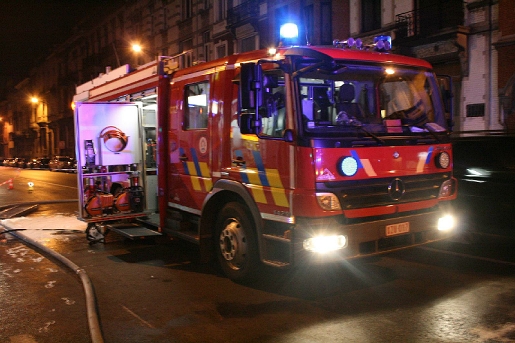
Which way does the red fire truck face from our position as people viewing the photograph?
facing the viewer and to the right of the viewer

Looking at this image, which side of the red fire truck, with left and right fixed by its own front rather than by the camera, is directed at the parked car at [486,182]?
left

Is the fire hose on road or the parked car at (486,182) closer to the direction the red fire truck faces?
the parked car

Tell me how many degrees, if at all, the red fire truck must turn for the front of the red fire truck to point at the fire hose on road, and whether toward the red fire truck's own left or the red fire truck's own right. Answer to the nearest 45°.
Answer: approximately 135° to the red fire truck's own right

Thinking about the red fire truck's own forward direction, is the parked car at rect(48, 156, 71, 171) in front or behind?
behind
